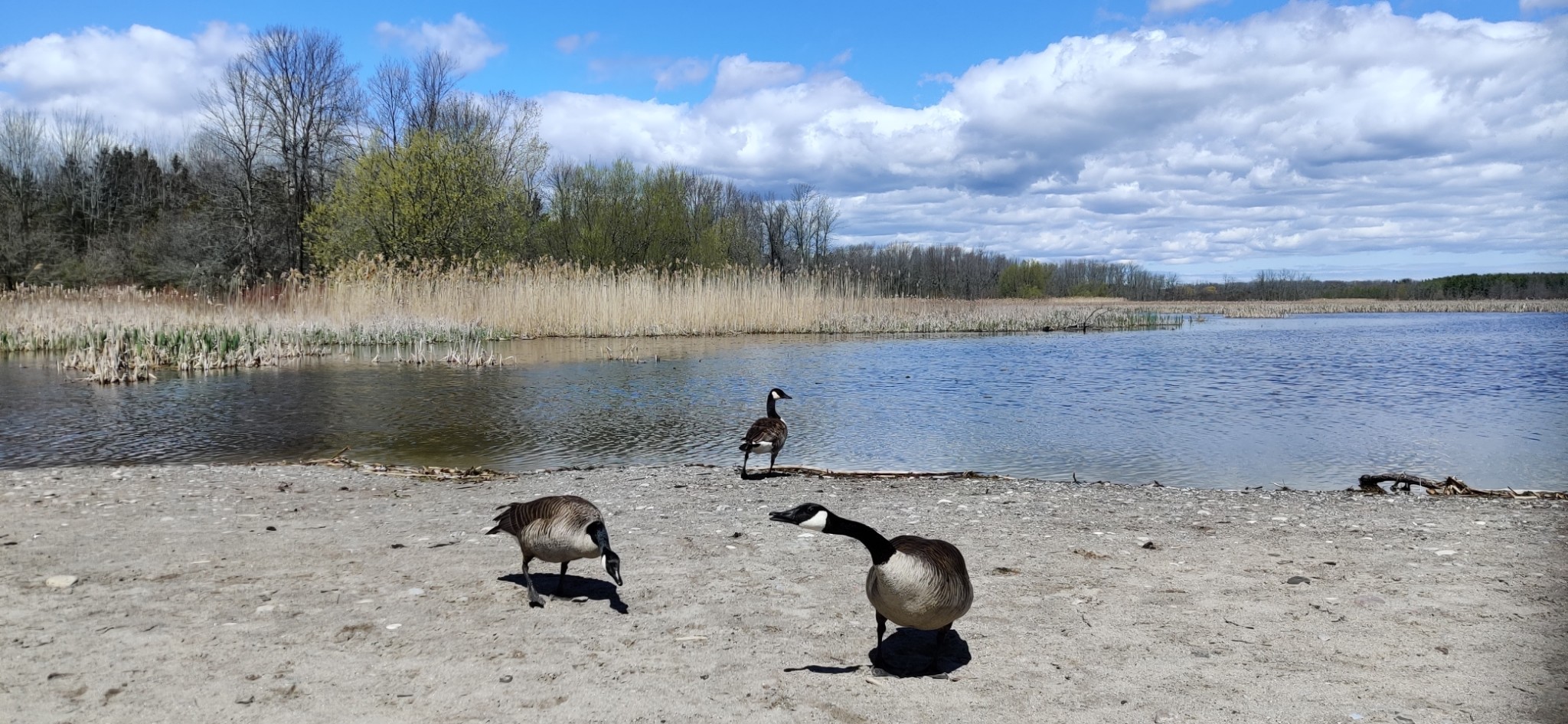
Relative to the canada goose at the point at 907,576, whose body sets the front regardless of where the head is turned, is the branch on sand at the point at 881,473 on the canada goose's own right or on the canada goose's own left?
on the canada goose's own right

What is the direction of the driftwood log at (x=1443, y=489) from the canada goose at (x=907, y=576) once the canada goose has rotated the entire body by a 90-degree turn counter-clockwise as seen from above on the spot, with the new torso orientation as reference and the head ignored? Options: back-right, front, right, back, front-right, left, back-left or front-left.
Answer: left

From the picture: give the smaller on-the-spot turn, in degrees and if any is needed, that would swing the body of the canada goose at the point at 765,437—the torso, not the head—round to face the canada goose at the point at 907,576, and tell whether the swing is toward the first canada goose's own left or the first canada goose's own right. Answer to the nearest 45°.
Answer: approximately 135° to the first canada goose's own right

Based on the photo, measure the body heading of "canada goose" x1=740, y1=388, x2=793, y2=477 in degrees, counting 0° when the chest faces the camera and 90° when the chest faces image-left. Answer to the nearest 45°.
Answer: approximately 225°

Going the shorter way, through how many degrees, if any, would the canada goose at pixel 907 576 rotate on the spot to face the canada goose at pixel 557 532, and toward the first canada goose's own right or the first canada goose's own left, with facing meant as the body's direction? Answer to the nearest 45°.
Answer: approximately 90° to the first canada goose's own right

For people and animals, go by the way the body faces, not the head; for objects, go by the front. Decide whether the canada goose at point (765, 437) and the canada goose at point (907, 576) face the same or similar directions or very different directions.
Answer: very different directions

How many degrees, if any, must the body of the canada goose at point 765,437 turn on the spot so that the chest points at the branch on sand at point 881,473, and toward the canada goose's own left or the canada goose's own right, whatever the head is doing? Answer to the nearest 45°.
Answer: approximately 45° to the canada goose's own right

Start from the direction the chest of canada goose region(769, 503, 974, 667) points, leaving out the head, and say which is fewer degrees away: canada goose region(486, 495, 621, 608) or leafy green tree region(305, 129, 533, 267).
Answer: the canada goose

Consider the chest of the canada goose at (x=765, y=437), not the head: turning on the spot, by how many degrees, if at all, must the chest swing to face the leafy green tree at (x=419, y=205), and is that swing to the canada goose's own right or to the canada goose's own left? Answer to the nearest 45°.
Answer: approximately 90° to the canada goose's own left

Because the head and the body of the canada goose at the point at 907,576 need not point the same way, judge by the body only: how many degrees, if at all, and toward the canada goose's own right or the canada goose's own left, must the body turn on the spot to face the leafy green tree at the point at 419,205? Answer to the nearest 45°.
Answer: approximately 90° to the canada goose's own right

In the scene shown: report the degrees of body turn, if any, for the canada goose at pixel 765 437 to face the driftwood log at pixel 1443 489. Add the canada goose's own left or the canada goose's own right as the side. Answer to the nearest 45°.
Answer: approximately 45° to the canada goose's own right

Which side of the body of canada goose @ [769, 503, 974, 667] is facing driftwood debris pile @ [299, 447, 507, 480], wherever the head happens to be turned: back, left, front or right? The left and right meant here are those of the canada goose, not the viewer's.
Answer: right
